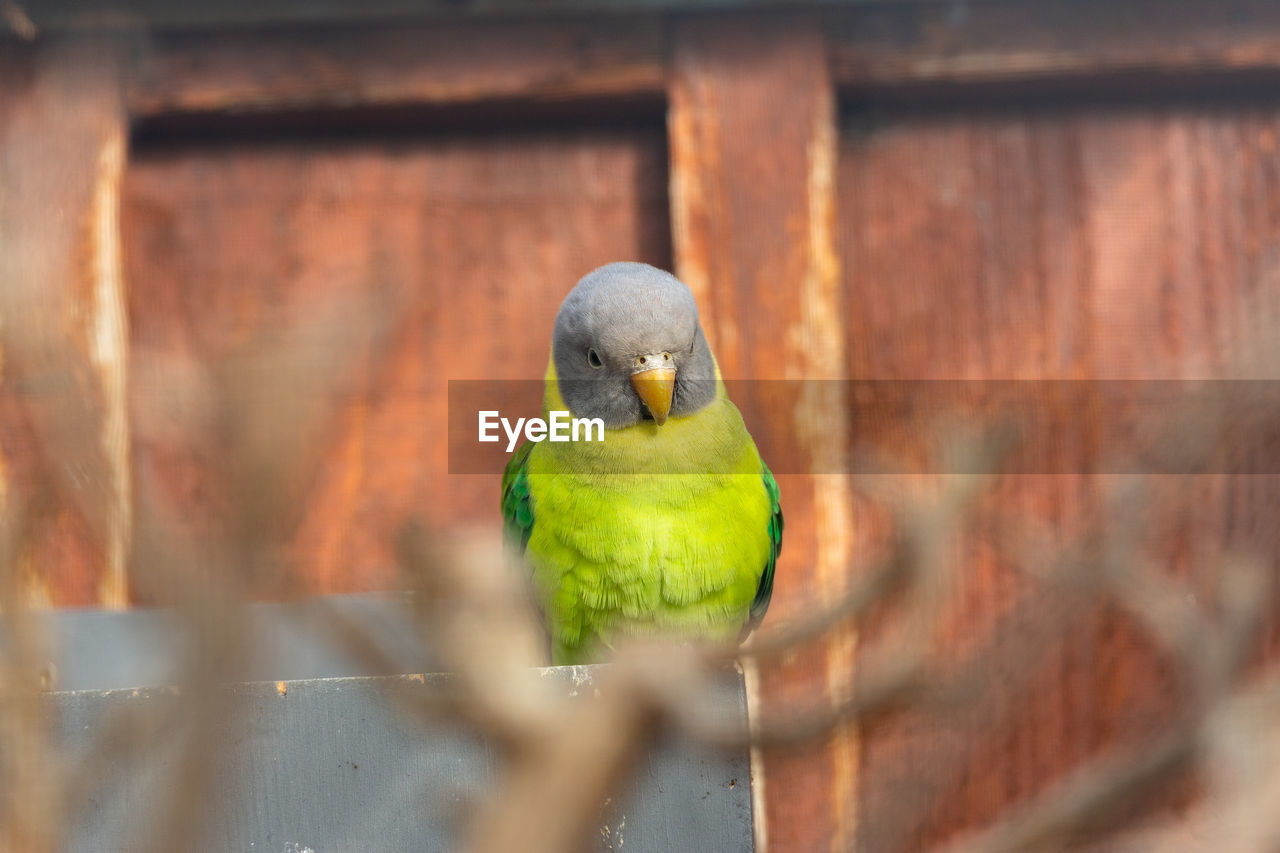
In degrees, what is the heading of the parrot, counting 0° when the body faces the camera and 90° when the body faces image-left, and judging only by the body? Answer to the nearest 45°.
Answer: approximately 0°

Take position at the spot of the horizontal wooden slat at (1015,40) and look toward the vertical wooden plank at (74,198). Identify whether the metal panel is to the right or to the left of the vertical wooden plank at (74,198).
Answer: left

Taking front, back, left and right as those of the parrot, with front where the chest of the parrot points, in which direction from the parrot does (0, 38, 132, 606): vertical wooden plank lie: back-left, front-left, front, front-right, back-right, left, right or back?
right
